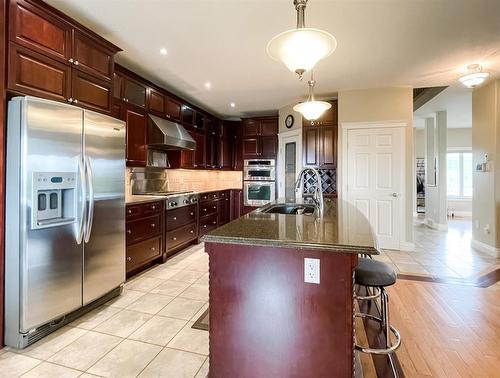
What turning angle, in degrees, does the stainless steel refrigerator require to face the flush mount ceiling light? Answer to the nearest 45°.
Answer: approximately 45° to its left

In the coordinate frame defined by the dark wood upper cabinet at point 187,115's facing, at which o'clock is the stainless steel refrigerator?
The stainless steel refrigerator is roughly at 2 o'clock from the dark wood upper cabinet.

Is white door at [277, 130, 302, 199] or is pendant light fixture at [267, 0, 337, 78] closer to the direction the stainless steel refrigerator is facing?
the pendant light fixture

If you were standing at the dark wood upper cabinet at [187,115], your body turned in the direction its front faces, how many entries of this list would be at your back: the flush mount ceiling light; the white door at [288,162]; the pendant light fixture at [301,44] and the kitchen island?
0

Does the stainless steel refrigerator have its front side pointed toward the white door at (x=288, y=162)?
no

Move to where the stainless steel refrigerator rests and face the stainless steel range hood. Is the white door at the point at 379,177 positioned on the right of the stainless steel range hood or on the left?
right

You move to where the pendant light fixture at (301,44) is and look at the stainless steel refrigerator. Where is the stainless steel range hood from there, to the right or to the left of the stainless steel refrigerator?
right

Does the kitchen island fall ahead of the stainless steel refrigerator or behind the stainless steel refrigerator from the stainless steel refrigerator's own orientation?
ahead

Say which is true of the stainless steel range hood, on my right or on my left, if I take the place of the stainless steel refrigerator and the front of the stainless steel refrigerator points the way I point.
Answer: on my left

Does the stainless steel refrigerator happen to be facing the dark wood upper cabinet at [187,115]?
no
